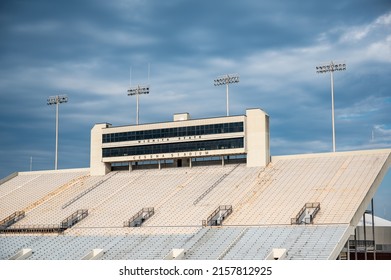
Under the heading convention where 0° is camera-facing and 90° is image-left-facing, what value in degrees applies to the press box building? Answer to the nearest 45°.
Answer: approximately 45°
